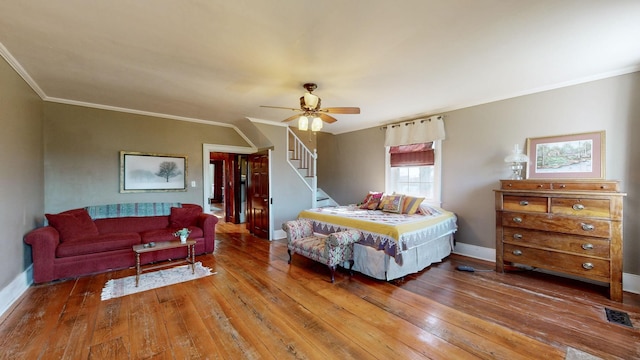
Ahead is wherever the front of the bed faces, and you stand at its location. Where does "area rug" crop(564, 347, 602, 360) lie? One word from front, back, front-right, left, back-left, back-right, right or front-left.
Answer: left

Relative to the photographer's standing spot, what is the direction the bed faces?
facing the viewer and to the left of the viewer

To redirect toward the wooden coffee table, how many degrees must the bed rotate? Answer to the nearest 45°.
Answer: approximately 45° to its right

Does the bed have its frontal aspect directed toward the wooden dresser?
no

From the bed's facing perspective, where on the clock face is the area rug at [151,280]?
The area rug is roughly at 1 o'clock from the bed.

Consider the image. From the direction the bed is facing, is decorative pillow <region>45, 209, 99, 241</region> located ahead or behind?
ahead

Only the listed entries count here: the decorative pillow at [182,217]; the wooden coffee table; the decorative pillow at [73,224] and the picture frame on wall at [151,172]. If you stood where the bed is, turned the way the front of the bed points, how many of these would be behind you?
0

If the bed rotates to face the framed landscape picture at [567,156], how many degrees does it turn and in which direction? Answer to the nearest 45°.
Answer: approximately 135° to its left

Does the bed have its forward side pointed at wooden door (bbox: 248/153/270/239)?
no

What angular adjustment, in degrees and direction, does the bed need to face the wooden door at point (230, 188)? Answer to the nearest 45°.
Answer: approximately 90° to its right

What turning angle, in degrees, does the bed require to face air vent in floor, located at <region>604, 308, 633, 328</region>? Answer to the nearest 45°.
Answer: approximately 135° to its left

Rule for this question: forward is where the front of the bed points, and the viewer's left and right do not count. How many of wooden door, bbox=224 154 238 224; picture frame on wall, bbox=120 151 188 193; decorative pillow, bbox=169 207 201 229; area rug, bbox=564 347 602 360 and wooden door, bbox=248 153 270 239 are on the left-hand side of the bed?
1
